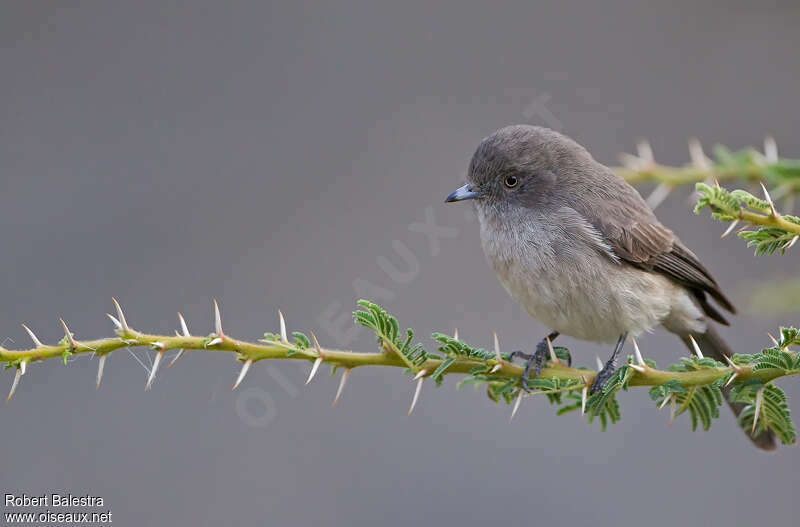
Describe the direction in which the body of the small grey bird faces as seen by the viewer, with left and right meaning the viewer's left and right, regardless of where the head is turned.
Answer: facing the viewer and to the left of the viewer

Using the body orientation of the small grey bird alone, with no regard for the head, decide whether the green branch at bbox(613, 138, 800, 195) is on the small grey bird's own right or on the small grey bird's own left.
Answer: on the small grey bird's own right
